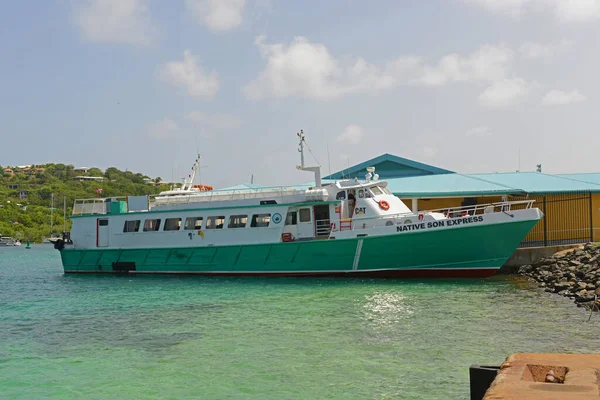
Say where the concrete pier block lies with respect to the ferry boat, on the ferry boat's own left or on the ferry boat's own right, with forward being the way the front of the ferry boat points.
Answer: on the ferry boat's own right

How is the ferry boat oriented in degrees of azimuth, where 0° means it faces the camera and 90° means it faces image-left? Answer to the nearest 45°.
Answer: approximately 270°
